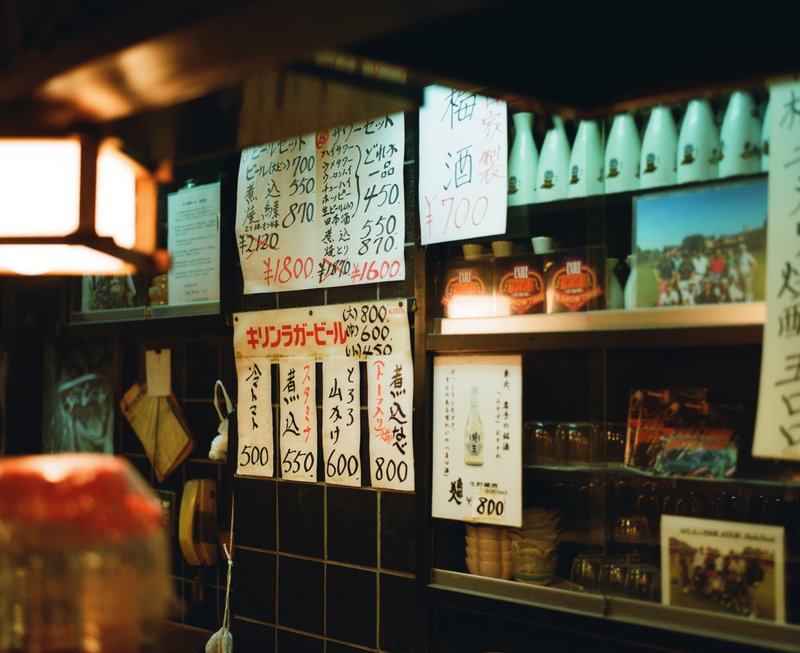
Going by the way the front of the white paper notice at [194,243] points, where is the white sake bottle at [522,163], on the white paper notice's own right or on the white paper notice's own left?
on the white paper notice's own left

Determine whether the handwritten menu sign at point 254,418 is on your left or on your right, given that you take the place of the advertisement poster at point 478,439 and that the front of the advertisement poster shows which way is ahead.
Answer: on your right

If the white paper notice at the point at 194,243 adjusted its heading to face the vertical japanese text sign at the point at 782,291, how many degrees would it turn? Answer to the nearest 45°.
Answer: approximately 90° to its left

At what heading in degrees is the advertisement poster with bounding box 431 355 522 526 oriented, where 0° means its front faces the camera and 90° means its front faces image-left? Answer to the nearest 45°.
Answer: approximately 45°

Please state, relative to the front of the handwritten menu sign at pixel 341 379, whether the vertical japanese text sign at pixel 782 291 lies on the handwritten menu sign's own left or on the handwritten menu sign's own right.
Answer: on the handwritten menu sign's own left

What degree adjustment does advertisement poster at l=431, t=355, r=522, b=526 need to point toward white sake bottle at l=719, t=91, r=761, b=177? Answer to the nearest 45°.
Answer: approximately 90° to its left
